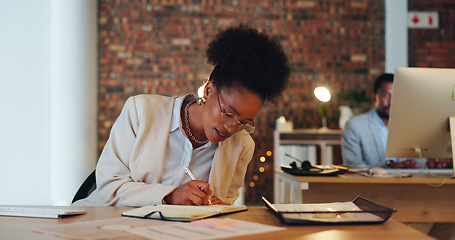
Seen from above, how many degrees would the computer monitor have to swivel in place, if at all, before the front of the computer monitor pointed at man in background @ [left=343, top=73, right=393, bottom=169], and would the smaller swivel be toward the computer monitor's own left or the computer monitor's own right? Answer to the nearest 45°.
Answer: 0° — it already faces them

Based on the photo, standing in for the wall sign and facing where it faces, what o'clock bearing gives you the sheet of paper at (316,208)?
The sheet of paper is roughly at 12 o'clock from the wall sign.

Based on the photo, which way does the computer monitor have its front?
away from the camera

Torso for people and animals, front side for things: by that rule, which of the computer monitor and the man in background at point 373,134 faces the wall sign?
the computer monitor

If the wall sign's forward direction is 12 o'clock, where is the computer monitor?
The computer monitor is roughly at 12 o'clock from the wall sign.

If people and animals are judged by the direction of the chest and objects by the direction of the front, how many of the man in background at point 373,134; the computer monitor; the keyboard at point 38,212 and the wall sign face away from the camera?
2

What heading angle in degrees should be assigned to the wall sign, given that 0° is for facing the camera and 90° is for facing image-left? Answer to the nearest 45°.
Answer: approximately 0°

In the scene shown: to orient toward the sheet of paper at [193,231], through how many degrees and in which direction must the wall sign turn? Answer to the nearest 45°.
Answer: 0° — it already faces it

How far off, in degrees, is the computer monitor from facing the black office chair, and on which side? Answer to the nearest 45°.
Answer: approximately 135° to its left

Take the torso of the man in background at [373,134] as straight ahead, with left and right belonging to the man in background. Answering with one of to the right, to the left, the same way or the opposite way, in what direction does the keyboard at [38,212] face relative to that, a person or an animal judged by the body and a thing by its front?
the opposite way

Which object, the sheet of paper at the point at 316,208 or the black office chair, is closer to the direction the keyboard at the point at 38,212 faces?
the black office chair

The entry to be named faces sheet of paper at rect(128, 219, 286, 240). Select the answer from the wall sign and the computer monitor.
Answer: the wall sign
